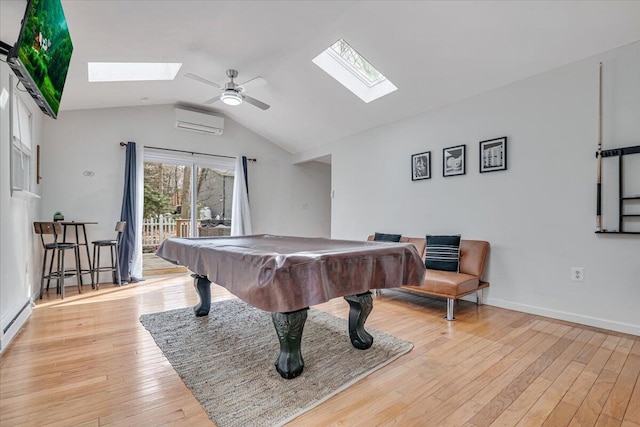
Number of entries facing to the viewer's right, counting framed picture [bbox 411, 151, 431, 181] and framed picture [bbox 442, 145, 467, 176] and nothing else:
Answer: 0

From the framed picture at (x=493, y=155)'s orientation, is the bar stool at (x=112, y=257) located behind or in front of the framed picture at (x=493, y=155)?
in front

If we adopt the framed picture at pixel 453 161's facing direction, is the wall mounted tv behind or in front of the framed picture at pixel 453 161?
in front

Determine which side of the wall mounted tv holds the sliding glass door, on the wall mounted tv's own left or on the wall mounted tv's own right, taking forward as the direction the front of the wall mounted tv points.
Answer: on the wall mounted tv's own left

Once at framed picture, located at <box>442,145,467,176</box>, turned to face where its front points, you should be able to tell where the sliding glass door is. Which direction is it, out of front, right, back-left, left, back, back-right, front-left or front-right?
front-right

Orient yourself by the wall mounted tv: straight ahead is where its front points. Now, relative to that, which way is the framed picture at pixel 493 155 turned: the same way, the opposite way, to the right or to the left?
the opposite way

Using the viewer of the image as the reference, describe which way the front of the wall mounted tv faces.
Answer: facing the viewer and to the right of the viewer

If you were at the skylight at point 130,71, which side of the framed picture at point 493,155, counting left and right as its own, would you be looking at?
front

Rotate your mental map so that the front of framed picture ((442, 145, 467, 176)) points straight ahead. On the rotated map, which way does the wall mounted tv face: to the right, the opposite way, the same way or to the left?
the opposite way

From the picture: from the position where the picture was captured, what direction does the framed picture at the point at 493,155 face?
facing the viewer and to the left of the viewer

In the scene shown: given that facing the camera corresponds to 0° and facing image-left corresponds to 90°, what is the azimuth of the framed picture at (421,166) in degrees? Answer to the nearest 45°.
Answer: approximately 45°

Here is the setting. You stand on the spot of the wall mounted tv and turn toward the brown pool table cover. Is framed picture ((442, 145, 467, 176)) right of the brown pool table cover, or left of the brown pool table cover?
left
